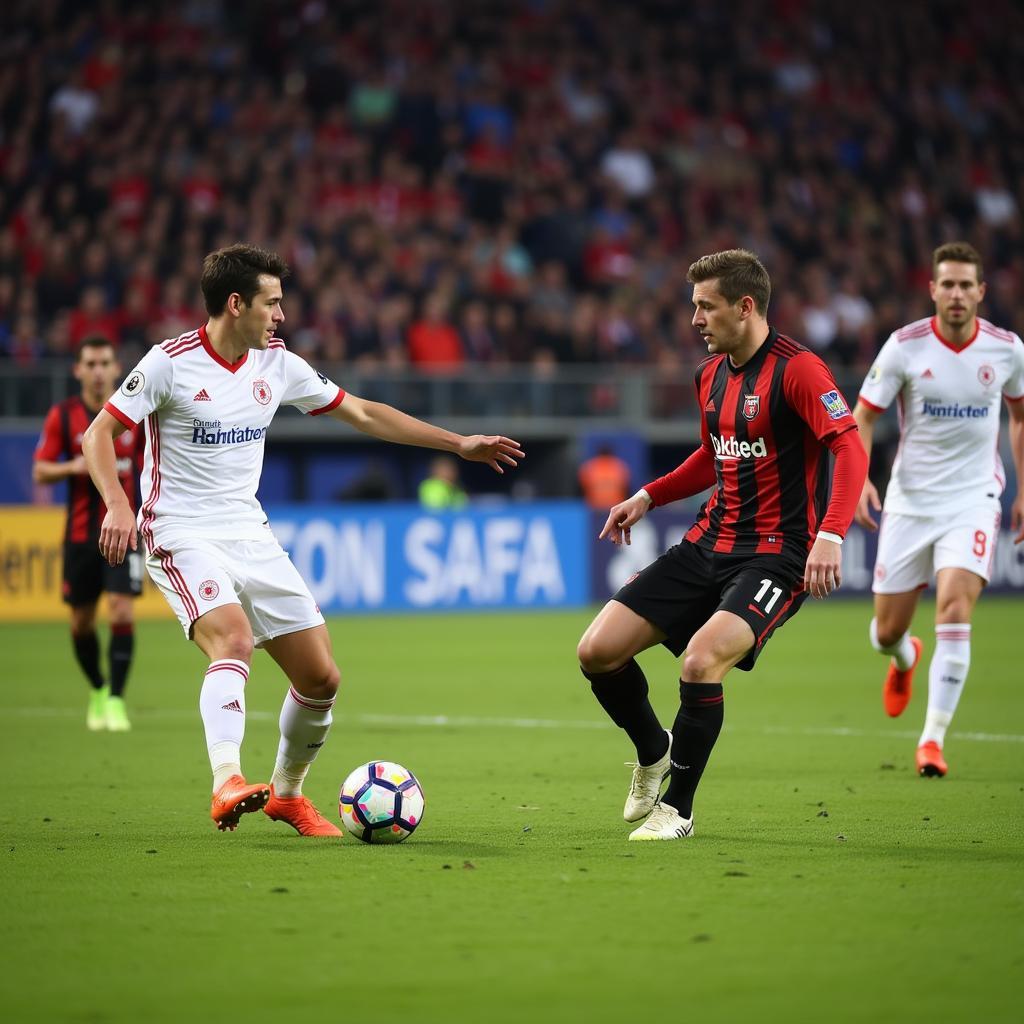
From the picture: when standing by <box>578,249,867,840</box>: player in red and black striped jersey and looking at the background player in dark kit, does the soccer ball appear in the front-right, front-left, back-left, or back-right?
front-left

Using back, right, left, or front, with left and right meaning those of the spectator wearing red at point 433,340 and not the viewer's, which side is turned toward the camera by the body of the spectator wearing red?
front

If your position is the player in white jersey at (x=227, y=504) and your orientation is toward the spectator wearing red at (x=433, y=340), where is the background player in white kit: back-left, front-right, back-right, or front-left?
front-right

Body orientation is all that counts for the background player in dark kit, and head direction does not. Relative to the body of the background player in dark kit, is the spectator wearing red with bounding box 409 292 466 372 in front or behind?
behind

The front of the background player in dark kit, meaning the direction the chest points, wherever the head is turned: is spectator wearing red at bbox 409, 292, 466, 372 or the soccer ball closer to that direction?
the soccer ball

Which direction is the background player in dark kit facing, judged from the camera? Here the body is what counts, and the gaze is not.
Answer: toward the camera

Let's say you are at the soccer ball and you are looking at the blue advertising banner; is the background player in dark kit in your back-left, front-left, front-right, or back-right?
front-left

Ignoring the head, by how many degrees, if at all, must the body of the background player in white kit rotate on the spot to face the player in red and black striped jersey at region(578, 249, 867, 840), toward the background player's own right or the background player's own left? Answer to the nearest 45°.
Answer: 0° — they already face them

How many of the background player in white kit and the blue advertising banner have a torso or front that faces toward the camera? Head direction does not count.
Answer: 2

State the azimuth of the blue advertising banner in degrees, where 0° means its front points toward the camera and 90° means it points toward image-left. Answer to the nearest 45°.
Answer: approximately 0°

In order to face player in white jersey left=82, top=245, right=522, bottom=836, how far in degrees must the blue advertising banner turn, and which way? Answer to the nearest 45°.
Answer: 0° — it already faces them

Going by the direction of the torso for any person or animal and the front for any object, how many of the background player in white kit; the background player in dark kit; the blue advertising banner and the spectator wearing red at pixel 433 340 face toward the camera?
4

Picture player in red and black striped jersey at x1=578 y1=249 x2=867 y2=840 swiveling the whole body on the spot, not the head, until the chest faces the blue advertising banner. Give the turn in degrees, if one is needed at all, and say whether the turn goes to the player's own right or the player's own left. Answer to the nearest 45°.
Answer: approximately 135° to the player's own right
